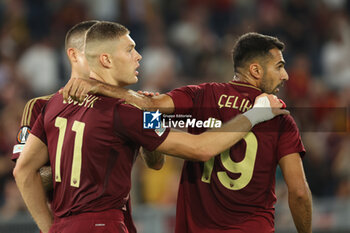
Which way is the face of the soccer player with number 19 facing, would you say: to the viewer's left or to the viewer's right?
to the viewer's right

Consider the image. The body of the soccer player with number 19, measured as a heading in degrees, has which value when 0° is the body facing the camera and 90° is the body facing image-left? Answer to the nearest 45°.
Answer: approximately 180°
